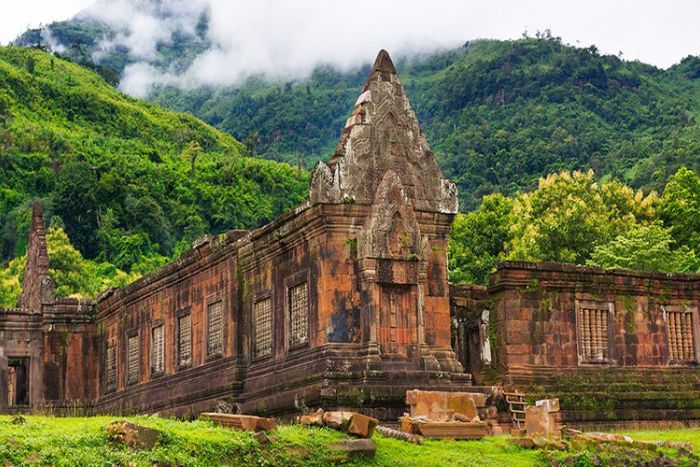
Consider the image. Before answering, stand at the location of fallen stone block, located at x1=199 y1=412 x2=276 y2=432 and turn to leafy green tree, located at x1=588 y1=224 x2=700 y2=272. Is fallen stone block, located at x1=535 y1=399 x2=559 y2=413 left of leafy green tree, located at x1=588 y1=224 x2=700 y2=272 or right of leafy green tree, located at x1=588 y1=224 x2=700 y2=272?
right

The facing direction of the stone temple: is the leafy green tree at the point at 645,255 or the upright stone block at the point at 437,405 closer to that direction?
the upright stone block

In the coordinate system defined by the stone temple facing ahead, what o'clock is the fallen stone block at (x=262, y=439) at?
The fallen stone block is roughly at 2 o'clock from the stone temple.

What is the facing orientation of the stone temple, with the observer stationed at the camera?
facing the viewer and to the right of the viewer

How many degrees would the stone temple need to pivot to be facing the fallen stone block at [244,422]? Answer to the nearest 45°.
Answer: approximately 45° to its right
